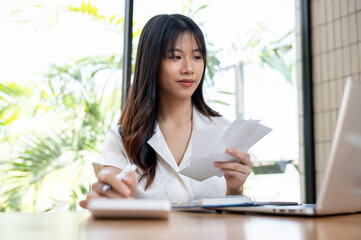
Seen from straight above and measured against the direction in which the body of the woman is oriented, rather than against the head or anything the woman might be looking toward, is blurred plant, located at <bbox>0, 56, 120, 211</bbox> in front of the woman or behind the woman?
behind

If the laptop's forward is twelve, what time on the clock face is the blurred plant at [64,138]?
The blurred plant is roughly at 12 o'clock from the laptop.

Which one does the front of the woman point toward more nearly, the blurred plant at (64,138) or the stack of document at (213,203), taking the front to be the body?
the stack of document

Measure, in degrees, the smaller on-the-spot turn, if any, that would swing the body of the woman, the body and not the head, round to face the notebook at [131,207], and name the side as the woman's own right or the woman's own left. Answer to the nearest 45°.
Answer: approximately 45° to the woman's own right

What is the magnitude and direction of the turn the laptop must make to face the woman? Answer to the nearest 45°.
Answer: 0° — it already faces them

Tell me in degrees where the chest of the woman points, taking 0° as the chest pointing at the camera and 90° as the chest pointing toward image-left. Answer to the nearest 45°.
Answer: approximately 315°

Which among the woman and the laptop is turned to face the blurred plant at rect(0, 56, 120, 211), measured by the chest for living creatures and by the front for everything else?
the laptop

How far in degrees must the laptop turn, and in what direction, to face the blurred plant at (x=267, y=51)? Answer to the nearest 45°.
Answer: approximately 45° to its right

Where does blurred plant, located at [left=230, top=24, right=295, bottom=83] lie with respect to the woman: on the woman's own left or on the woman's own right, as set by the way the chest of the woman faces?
on the woman's own left

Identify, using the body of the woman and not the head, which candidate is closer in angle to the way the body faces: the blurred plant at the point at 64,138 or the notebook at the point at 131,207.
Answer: the notebook

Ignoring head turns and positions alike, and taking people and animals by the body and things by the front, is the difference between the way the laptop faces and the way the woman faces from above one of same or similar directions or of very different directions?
very different directions

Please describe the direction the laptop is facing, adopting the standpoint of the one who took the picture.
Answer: facing away from the viewer and to the left of the viewer
